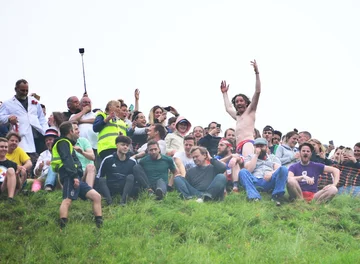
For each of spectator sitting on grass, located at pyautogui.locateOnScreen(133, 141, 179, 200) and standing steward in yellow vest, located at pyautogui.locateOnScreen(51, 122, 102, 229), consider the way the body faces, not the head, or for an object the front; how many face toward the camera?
1

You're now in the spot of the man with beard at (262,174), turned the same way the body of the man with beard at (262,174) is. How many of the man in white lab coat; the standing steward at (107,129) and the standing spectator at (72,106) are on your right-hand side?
3

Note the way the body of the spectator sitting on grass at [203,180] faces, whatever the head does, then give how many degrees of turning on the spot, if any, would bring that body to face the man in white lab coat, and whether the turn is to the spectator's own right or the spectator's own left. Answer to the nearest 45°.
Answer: approximately 90° to the spectator's own right

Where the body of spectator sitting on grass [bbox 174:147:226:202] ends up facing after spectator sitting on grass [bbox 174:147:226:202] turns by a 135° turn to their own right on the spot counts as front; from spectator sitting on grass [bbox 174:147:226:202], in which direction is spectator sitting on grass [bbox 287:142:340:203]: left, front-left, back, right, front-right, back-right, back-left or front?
back-right

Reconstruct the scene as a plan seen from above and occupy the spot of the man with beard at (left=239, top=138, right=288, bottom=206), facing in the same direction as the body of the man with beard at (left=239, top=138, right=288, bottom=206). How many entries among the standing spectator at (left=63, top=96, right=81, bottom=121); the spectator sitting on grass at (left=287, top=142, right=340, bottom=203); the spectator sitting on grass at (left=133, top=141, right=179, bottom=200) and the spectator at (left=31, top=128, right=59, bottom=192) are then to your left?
1

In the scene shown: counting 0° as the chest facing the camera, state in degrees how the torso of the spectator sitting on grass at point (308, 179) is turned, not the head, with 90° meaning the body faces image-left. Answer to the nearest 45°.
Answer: approximately 0°
